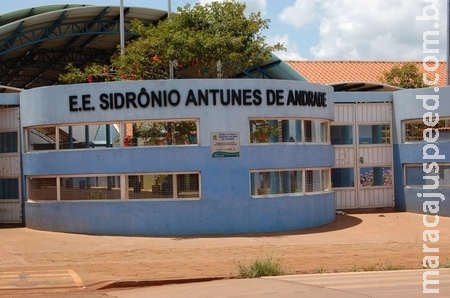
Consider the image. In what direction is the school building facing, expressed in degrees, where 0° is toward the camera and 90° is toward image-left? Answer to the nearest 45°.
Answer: approximately 0°

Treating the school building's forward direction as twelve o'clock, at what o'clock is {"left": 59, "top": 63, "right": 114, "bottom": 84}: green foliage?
The green foliage is roughly at 5 o'clock from the school building.

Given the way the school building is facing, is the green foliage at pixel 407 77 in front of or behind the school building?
behind

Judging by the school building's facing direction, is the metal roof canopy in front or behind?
behind

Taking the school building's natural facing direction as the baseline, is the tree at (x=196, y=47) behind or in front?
behind
